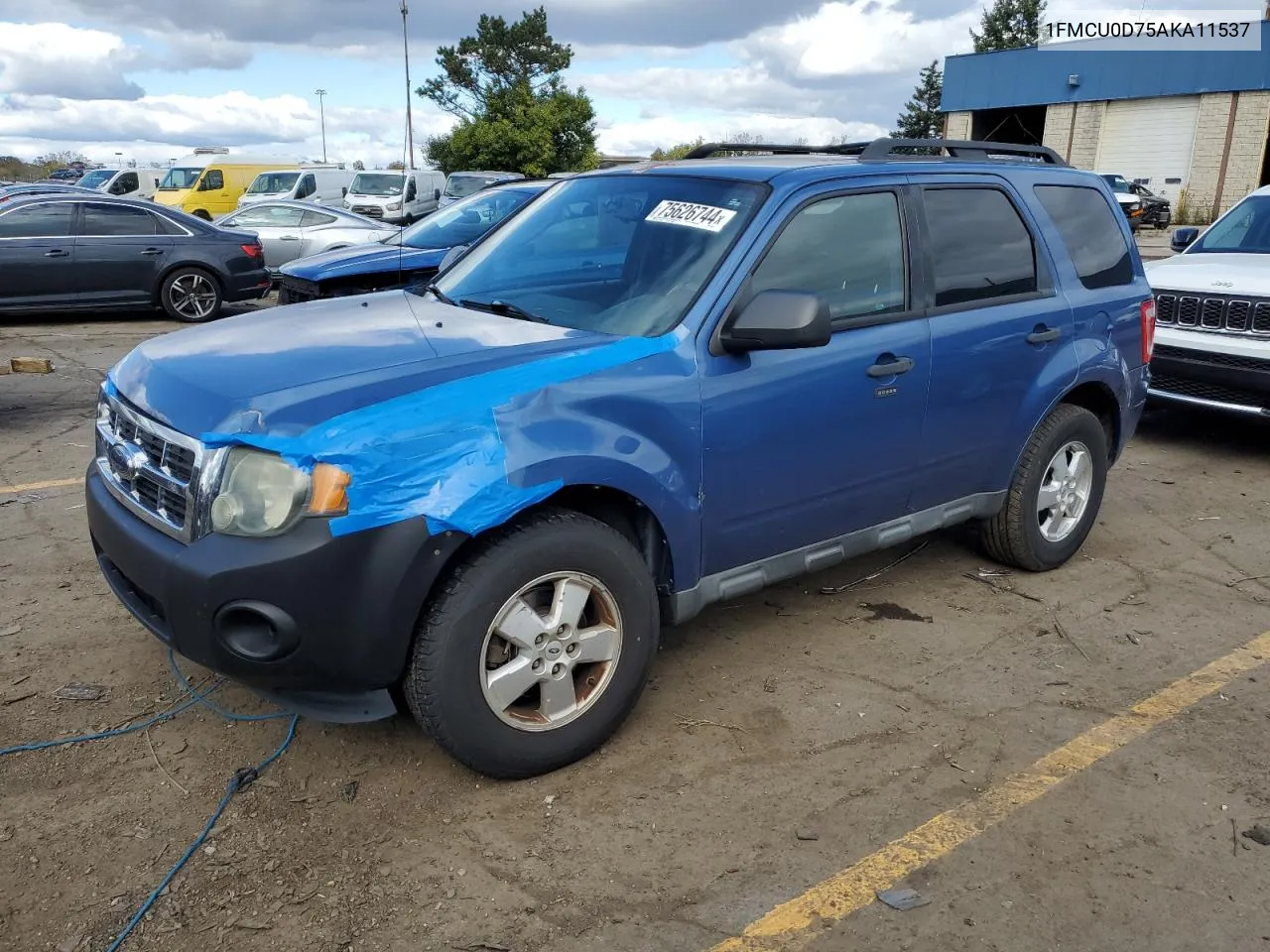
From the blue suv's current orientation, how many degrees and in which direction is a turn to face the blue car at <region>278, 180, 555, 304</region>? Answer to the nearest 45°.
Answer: approximately 135° to its right

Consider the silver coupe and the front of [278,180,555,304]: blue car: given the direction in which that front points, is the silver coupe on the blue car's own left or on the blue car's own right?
on the blue car's own right

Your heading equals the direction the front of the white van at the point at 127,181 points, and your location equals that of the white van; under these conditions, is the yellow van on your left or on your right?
on your left

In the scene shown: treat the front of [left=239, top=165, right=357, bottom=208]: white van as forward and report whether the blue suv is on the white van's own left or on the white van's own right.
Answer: on the white van's own left

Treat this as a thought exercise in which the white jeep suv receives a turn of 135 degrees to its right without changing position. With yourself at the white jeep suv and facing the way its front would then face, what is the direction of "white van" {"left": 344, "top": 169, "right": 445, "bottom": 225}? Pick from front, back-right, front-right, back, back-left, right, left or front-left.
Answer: front-left

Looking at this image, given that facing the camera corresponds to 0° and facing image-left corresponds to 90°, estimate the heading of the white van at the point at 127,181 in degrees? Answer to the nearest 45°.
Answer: approximately 45°

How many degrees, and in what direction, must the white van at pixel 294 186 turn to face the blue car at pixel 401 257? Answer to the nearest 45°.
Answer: approximately 45° to its left

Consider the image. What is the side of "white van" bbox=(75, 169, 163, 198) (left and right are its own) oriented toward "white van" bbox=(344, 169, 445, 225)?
left

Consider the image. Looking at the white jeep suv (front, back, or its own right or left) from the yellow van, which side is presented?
right

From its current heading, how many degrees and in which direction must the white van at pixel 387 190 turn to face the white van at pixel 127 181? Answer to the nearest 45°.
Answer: approximately 90° to its right
